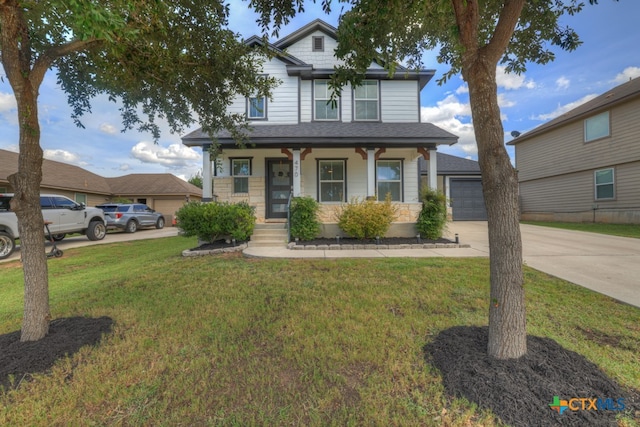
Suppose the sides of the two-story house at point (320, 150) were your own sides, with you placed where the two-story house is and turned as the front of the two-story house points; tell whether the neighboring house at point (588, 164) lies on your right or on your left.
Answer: on your left

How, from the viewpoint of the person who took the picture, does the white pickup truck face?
facing away from the viewer and to the right of the viewer

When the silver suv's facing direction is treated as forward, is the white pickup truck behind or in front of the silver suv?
behind

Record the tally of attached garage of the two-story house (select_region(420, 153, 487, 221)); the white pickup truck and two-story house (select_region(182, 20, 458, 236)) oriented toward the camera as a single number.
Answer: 2

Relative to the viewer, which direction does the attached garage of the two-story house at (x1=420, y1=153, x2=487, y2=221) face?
toward the camera

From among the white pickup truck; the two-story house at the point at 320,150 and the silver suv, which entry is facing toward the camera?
the two-story house

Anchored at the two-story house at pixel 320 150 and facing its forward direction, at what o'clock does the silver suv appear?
The silver suv is roughly at 4 o'clock from the two-story house.

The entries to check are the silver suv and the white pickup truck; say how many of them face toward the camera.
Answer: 0

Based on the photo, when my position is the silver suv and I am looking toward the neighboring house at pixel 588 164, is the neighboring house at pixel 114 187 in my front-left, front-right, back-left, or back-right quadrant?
back-left

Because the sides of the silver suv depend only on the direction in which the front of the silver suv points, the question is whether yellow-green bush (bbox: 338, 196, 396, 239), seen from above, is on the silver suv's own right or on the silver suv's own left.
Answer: on the silver suv's own right

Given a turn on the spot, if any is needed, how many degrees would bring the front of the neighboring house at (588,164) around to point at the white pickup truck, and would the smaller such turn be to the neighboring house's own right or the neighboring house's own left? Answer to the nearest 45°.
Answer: approximately 90° to the neighboring house's own right

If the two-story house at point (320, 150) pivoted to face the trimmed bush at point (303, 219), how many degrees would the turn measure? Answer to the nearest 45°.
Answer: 0° — it already faces it

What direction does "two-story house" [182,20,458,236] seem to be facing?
toward the camera
